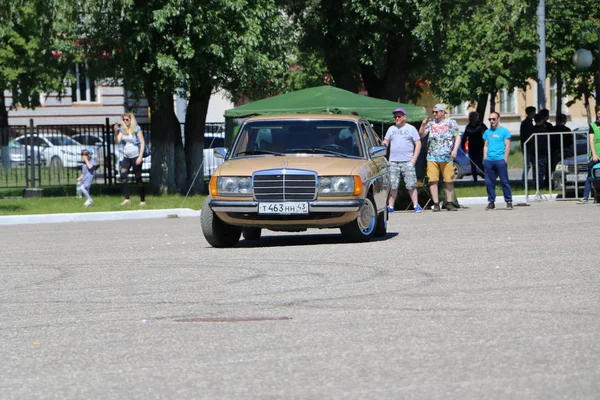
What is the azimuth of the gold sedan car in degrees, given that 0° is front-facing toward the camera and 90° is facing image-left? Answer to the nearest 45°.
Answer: approximately 0°

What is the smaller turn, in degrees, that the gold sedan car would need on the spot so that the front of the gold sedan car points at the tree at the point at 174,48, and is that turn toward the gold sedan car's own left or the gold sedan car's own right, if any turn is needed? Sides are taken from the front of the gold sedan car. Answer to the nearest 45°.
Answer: approximately 180°

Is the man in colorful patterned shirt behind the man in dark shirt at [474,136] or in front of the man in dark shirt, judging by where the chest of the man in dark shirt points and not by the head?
in front

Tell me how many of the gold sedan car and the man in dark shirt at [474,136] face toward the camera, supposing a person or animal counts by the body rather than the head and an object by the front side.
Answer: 2

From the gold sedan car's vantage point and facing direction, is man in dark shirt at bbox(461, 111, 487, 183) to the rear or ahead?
to the rear

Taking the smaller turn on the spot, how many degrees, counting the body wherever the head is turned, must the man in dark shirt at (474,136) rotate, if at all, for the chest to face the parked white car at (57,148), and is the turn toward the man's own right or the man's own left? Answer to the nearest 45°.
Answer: approximately 90° to the man's own right

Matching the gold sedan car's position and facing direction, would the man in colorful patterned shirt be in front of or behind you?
behind

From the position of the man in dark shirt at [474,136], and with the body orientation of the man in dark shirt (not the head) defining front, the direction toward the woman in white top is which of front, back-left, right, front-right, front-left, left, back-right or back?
front-right

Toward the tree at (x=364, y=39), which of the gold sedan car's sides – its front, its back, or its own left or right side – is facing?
back

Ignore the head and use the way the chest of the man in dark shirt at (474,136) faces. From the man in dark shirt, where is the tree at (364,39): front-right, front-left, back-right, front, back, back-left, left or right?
right
